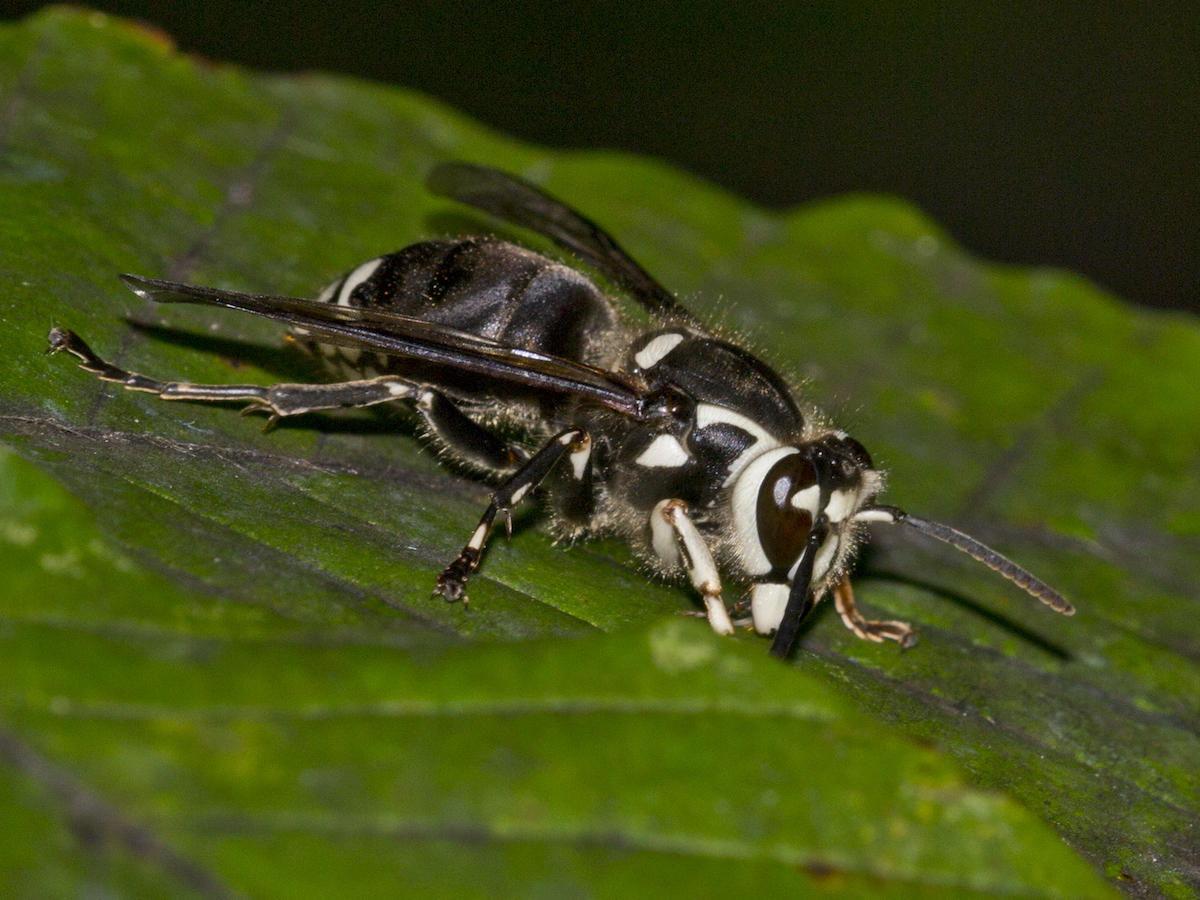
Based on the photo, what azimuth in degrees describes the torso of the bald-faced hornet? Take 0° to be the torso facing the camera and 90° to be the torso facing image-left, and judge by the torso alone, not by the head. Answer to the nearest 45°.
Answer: approximately 315°
